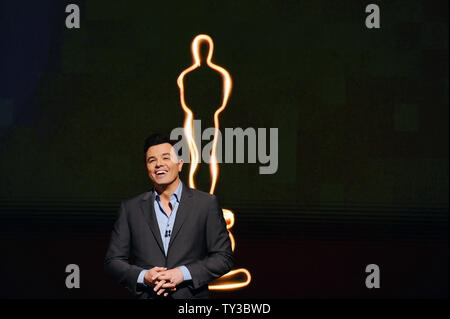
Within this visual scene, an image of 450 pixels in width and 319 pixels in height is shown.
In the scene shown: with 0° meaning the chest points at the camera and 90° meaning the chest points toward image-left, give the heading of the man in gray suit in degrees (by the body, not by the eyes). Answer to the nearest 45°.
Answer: approximately 0°
